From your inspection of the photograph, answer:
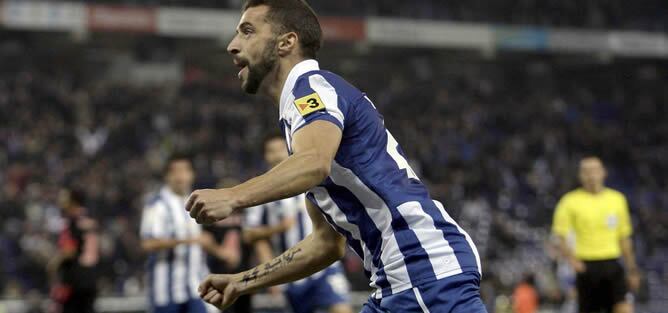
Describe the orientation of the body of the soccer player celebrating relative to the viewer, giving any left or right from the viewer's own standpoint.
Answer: facing to the left of the viewer

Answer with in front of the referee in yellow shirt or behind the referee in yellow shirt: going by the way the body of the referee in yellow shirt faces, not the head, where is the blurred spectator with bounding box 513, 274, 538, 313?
behind

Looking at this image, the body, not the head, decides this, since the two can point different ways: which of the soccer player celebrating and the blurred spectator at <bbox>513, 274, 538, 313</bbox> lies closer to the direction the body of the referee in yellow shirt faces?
the soccer player celebrating

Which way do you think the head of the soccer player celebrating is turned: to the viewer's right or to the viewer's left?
to the viewer's left

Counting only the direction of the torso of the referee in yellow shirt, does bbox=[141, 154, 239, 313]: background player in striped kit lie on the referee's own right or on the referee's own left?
on the referee's own right

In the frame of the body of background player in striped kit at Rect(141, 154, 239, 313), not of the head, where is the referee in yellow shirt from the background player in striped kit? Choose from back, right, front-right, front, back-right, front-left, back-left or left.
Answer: front-left

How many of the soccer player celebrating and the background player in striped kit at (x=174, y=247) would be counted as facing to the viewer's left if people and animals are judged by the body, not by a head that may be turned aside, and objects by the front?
1

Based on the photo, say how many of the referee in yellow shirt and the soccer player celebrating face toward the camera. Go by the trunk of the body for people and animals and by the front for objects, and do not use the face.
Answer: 1

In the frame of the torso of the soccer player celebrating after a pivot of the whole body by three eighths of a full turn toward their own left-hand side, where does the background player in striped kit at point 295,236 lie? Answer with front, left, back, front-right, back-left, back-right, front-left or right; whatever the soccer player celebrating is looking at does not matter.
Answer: back-left
